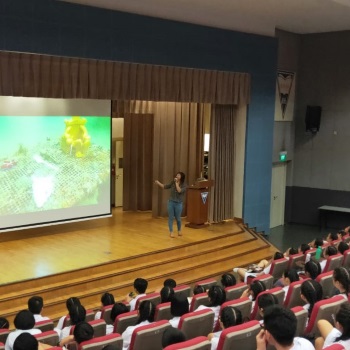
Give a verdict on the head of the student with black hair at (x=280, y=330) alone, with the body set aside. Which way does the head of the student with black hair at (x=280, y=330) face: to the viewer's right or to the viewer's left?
to the viewer's left

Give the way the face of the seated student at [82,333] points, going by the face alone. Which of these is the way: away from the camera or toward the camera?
away from the camera

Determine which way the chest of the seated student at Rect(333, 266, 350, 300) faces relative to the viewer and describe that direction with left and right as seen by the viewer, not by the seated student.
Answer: facing away from the viewer and to the left of the viewer

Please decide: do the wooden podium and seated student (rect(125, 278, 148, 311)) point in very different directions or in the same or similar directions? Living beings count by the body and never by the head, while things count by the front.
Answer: very different directions

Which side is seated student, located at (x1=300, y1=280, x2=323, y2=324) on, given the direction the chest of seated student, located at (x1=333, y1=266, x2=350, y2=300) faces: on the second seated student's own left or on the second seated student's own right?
on the second seated student's own left

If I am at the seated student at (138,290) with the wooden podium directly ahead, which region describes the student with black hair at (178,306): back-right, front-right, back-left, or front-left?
back-right

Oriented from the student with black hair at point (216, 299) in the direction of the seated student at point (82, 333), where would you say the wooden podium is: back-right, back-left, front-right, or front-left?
back-right

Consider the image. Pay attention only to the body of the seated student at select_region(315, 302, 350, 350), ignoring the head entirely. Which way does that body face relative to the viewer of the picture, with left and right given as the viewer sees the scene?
facing away from the viewer and to the left of the viewer

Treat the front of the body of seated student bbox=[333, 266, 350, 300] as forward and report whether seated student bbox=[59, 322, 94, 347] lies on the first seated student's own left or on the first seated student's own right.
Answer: on the first seated student's own left

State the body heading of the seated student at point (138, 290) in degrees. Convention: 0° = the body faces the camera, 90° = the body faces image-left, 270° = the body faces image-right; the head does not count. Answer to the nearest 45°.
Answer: approximately 135°

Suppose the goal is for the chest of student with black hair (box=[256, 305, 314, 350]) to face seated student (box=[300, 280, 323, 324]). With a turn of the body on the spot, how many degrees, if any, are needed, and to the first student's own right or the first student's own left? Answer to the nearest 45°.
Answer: approximately 45° to the first student's own right

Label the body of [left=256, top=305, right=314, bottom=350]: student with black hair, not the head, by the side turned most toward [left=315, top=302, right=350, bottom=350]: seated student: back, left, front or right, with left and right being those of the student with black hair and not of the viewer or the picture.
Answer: right
